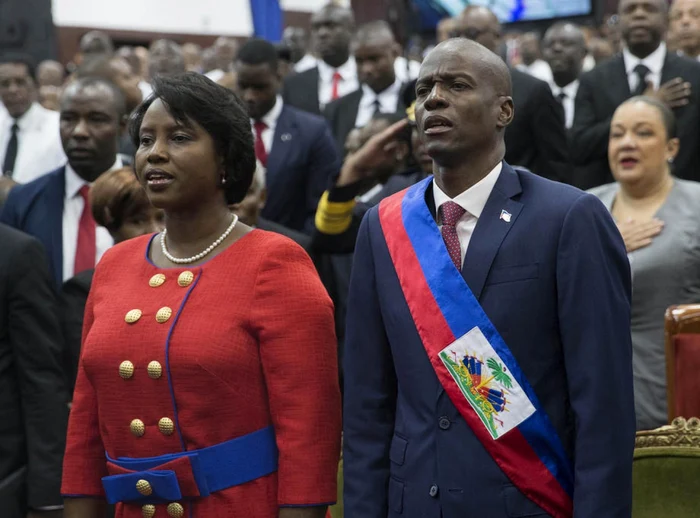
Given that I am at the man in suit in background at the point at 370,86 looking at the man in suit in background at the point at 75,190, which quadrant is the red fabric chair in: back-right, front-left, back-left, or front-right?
front-left

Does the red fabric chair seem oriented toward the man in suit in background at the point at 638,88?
no

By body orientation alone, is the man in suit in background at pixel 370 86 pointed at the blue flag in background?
no

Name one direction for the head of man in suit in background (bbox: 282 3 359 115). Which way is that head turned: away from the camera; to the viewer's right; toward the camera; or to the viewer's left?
toward the camera

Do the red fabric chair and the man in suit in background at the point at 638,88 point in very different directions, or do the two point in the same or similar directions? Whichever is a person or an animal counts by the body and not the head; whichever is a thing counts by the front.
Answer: same or similar directions

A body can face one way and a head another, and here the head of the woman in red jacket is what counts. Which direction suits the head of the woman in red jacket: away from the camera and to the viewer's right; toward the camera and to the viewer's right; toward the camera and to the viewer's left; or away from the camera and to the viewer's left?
toward the camera and to the viewer's left

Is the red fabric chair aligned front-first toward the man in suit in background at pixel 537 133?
no

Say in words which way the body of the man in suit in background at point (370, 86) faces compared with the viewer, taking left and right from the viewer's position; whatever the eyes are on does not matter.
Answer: facing the viewer

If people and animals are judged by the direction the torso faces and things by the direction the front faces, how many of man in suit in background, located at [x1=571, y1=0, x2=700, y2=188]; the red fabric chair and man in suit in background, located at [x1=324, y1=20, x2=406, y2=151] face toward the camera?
3

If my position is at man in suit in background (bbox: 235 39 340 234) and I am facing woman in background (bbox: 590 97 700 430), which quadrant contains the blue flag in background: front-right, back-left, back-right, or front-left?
back-left

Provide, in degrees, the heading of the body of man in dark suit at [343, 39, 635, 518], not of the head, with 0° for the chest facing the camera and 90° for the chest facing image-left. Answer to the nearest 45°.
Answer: approximately 45°

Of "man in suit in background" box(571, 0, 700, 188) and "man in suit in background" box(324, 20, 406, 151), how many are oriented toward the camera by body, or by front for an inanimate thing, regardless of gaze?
2

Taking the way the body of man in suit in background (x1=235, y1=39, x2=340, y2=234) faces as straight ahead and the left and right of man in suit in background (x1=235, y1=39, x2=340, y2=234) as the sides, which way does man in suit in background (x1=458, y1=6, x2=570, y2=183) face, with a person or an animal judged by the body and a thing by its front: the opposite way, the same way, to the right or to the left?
the same way

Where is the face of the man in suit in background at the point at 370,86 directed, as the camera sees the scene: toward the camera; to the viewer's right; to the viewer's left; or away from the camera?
toward the camera

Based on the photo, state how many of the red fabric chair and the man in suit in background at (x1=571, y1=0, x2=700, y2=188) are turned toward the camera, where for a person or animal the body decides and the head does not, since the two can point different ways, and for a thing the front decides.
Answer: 2

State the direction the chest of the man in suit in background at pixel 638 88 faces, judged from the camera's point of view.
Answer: toward the camera

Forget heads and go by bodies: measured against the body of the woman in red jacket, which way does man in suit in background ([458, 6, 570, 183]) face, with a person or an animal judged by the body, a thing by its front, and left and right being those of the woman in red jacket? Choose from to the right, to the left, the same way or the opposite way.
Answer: the same way
